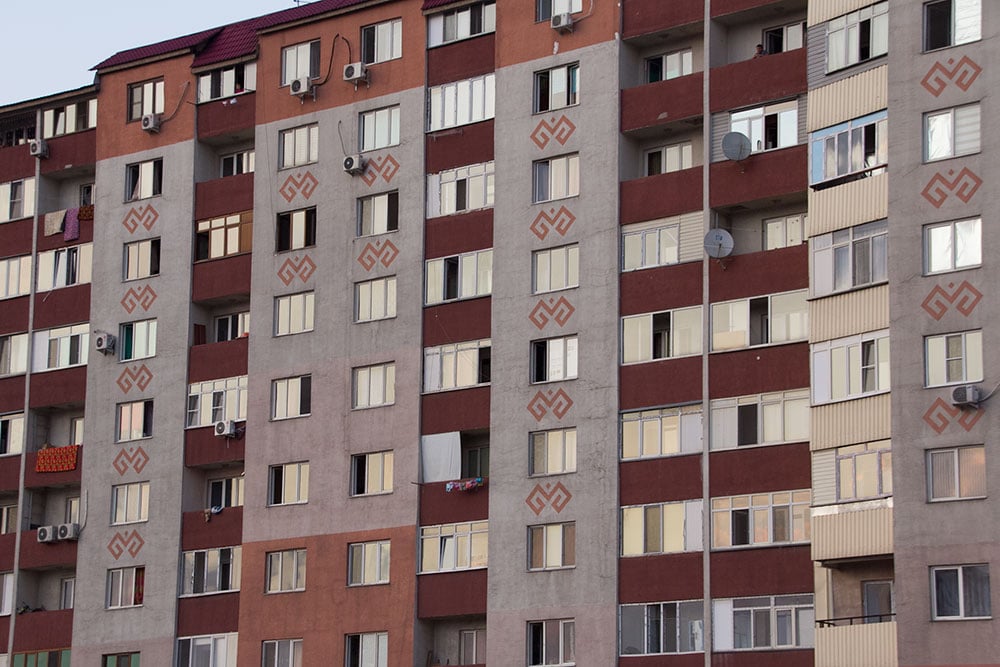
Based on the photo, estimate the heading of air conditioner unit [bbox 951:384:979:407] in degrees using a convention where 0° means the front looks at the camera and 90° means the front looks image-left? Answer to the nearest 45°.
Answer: approximately 45°
